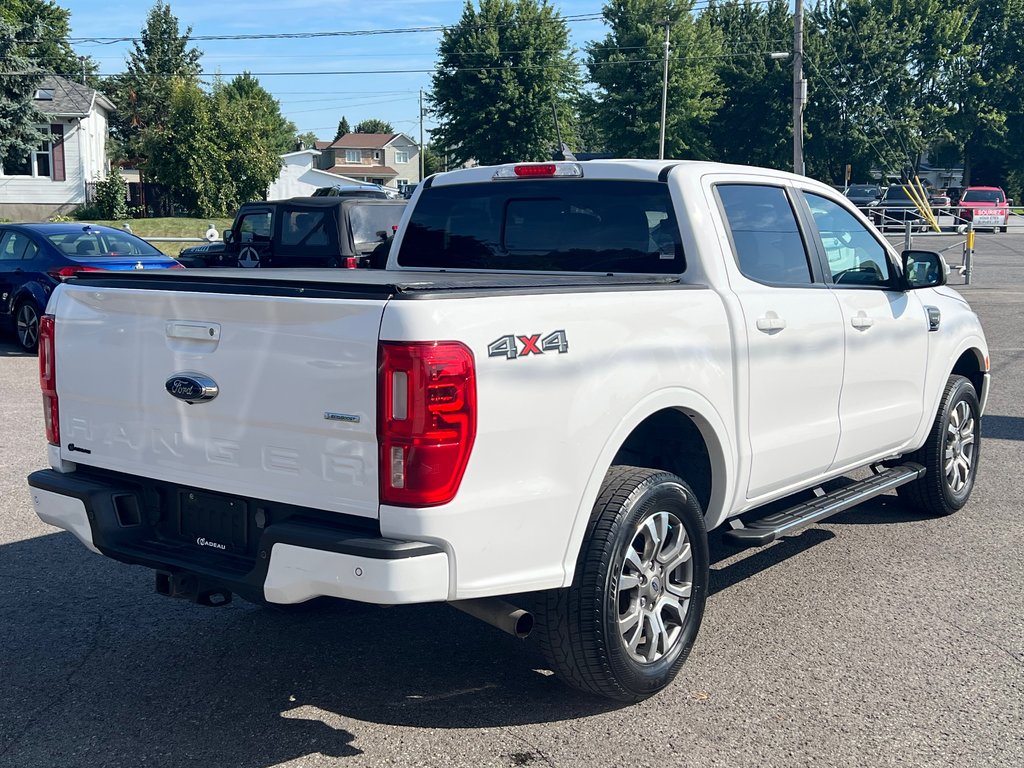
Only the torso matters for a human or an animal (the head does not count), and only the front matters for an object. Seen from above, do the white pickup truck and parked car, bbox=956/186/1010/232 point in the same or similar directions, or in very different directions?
very different directions

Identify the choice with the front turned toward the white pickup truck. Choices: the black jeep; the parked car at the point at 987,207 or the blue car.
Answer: the parked car

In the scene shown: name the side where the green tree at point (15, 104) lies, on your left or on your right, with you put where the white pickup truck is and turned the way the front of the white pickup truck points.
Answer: on your left

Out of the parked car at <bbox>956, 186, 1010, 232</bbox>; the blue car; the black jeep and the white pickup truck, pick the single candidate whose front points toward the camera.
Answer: the parked car

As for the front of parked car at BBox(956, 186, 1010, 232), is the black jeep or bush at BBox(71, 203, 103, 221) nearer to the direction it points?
the black jeep

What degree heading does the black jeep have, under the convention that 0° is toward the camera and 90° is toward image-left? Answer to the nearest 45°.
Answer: approximately 135°

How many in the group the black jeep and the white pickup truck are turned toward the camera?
0

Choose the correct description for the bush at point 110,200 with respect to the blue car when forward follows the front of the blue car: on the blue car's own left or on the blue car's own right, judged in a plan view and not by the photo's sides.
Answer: on the blue car's own right

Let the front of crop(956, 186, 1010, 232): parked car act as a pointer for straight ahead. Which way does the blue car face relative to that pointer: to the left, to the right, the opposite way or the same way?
to the right

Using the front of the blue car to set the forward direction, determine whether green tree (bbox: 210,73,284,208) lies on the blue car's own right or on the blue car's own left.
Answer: on the blue car's own right

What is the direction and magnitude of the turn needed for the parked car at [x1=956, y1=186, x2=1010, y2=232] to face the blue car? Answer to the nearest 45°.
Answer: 0° — it already faces it

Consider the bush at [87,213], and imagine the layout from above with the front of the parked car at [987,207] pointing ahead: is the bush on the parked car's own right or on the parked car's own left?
on the parked car's own right

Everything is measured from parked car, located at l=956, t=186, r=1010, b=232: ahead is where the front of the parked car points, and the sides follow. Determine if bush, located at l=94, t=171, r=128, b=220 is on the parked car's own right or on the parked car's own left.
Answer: on the parked car's own right

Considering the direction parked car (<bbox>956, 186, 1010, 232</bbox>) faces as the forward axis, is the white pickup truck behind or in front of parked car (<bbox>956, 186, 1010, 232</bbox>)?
in front

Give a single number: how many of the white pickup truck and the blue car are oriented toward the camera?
0

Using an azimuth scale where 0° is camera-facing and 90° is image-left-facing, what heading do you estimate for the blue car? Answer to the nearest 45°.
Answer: approximately 135°

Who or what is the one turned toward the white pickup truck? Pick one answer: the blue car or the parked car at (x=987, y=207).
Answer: the parked car

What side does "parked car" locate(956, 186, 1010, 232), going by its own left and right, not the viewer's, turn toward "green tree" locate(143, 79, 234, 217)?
right
